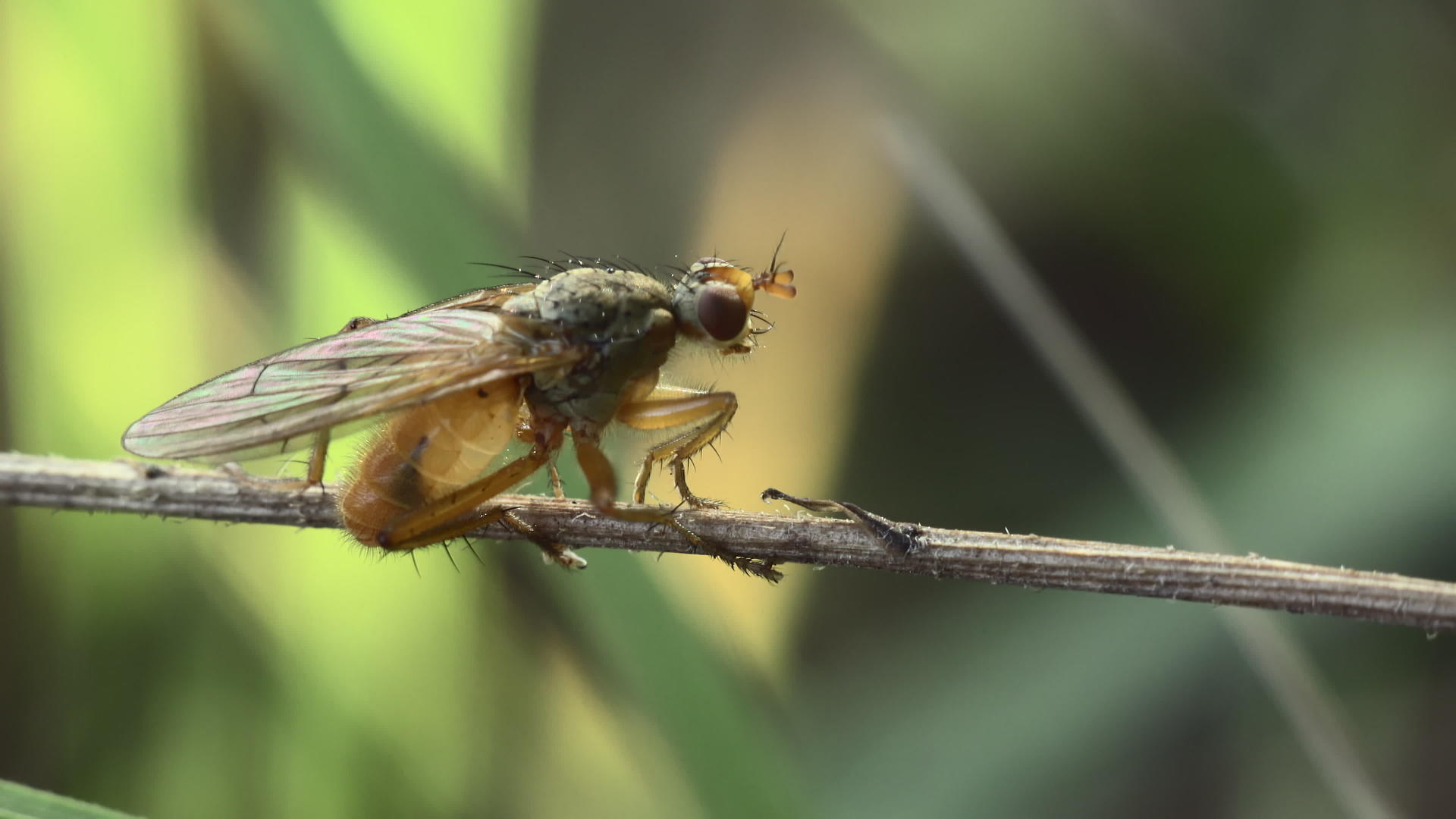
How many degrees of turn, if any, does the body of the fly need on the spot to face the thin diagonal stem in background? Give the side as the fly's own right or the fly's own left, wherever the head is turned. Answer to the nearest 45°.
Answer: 0° — it already faces it

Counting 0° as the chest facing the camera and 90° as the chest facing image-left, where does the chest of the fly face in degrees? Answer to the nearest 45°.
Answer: approximately 270°
